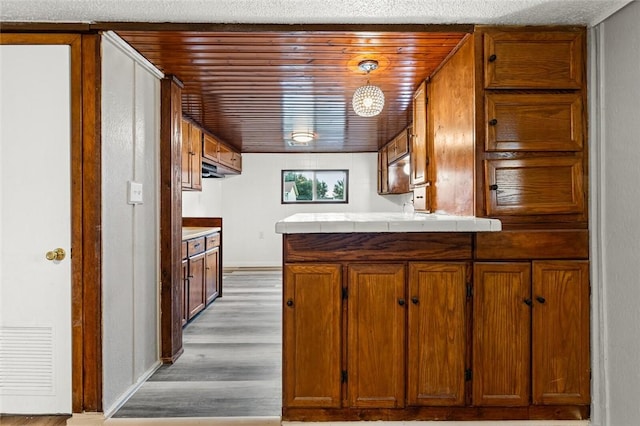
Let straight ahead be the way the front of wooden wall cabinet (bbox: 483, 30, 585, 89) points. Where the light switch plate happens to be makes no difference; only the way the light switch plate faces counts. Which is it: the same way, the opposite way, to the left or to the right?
to the left

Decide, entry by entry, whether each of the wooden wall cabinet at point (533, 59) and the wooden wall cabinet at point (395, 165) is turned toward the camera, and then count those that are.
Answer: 1

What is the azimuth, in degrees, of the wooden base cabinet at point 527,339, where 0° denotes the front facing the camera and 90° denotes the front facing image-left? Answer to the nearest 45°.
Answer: approximately 0°

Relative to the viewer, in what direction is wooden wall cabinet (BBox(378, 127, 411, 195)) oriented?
to the viewer's left

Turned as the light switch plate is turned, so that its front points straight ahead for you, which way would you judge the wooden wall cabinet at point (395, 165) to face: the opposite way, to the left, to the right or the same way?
the opposite way

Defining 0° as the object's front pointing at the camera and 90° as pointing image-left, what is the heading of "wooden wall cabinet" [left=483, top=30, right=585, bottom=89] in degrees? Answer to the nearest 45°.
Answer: approximately 0°

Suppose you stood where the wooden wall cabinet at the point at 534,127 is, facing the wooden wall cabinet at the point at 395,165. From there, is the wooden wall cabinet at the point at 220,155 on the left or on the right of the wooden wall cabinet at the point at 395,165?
left

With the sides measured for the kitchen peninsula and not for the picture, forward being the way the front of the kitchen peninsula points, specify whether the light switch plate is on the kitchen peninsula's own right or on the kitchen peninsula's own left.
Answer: on the kitchen peninsula's own right
